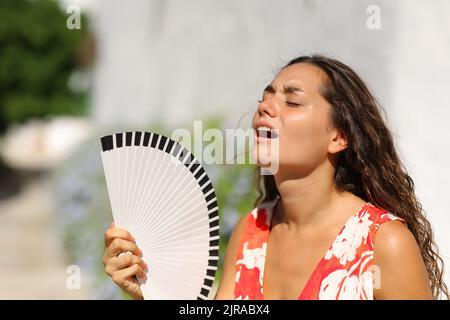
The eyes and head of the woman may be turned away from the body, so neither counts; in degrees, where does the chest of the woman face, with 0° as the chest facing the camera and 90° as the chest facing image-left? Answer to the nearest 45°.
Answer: approximately 45°

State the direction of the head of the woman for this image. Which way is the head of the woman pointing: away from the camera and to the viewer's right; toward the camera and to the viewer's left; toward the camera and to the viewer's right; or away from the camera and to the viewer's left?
toward the camera and to the viewer's left
